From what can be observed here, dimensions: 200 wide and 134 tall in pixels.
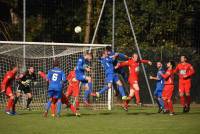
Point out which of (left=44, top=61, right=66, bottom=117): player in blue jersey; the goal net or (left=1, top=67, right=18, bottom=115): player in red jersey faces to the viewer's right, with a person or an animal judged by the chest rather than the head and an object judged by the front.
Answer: the player in red jersey

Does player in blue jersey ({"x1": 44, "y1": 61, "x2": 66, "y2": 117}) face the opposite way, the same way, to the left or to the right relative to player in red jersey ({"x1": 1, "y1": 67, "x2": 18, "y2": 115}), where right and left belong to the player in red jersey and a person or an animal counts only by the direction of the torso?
to the left

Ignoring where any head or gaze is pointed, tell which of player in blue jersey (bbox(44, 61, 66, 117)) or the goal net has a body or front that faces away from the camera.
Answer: the player in blue jersey

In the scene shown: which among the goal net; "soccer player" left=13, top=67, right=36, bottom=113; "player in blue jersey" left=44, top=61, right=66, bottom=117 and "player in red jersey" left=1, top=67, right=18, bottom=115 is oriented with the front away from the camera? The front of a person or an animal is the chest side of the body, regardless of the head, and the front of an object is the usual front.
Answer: the player in blue jersey

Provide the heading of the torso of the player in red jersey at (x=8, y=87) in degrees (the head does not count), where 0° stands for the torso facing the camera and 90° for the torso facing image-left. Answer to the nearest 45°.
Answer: approximately 270°

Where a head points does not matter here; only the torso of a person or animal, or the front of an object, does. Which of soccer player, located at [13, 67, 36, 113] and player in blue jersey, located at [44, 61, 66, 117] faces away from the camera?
the player in blue jersey

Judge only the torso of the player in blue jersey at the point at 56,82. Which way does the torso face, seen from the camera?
away from the camera
